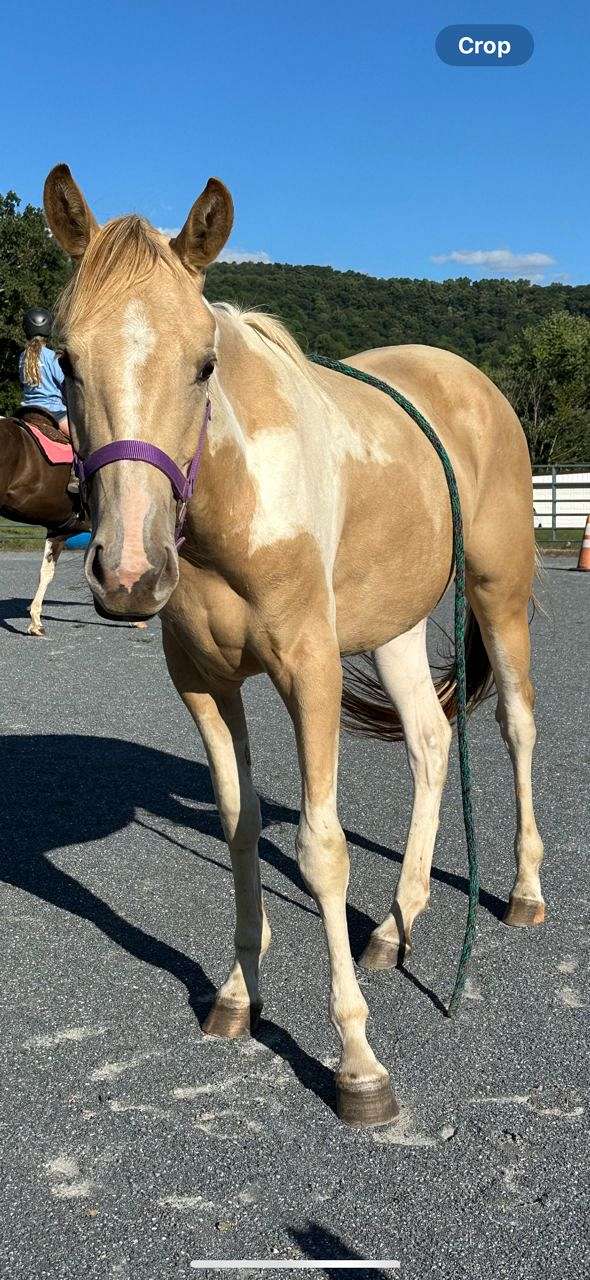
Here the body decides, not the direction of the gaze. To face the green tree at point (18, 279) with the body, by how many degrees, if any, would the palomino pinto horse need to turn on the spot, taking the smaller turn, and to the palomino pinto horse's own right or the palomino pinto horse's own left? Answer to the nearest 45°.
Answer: approximately 135° to the palomino pinto horse's own right

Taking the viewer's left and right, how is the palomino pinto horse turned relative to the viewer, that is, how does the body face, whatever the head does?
facing the viewer and to the left of the viewer

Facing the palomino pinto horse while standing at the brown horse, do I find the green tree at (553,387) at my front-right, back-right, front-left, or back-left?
back-left

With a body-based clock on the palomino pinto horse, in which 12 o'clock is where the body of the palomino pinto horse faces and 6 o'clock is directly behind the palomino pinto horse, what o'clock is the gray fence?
The gray fence is roughly at 5 o'clock from the palomino pinto horse.

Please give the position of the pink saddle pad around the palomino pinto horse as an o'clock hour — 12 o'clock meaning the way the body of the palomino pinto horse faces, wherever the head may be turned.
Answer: The pink saddle pad is roughly at 4 o'clock from the palomino pinto horse.

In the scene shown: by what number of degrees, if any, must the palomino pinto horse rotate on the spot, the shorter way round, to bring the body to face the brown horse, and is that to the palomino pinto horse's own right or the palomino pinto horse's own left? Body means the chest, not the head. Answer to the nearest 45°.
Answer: approximately 135° to the palomino pinto horse's own right

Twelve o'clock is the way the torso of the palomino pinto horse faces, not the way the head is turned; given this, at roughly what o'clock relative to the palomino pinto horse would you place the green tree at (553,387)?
The green tree is roughly at 5 o'clock from the palomino pinto horse.

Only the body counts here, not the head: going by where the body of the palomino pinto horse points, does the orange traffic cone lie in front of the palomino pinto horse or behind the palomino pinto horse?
behind
